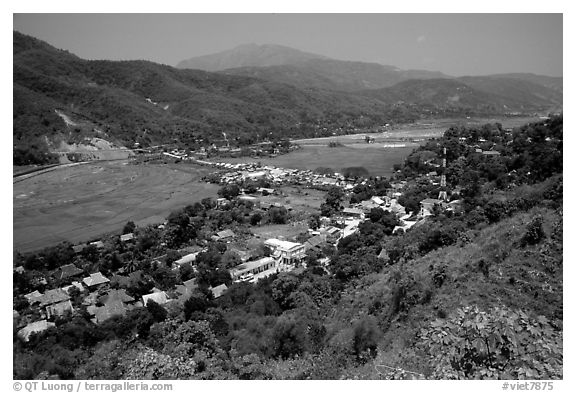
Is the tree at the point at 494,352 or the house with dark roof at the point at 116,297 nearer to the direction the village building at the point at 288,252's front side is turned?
the tree

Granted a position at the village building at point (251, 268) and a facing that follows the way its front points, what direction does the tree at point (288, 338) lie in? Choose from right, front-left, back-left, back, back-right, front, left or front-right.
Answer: front-right

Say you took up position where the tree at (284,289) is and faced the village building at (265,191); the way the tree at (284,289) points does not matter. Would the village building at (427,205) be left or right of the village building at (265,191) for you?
right

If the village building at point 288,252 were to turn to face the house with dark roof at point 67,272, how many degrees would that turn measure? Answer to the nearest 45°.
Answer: approximately 135° to its right

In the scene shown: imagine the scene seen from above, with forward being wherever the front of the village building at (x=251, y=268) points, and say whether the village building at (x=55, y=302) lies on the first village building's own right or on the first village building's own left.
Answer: on the first village building's own right

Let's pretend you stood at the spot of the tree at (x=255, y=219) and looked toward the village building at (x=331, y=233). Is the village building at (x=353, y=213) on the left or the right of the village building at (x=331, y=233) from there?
left

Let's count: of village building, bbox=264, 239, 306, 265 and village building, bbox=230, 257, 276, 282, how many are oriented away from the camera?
0

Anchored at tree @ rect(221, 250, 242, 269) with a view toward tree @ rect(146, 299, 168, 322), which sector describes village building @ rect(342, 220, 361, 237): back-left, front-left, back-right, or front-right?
back-left

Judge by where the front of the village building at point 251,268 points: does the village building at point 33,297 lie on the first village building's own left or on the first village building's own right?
on the first village building's own right
